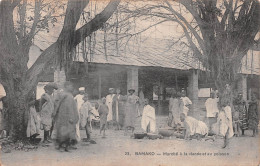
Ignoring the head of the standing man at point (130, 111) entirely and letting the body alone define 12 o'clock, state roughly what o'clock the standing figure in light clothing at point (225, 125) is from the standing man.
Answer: The standing figure in light clothing is roughly at 10 o'clock from the standing man.

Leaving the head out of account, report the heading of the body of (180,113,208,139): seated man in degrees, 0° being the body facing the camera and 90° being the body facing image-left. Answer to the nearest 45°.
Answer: approximately 90°

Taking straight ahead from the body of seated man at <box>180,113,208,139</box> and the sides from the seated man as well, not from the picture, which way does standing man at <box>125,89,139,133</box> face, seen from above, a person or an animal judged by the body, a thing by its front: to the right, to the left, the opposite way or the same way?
to the left

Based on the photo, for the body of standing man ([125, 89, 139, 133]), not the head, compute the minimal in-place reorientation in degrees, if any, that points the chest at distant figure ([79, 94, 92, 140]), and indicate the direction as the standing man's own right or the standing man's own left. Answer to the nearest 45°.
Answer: approximately 45° to the standing man's own right

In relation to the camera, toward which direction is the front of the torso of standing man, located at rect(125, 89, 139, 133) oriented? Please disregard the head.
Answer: toward the camera

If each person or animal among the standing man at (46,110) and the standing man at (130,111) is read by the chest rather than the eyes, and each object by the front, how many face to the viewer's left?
0

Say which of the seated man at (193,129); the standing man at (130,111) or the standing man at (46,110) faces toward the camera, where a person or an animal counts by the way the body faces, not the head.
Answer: the standing man at (130,111)

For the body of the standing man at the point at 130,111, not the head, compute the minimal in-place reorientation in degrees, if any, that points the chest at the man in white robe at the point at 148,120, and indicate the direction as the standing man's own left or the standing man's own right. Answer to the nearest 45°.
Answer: approximately 45° to the standing man's own left

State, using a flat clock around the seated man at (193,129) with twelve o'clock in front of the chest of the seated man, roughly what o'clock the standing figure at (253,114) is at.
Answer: The standing figure is roughly at 5 o'clock from the seated man.

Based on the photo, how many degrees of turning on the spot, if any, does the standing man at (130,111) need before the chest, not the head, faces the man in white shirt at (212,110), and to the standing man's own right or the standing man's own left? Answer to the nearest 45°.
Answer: approximately 90° to the standing man's own left
